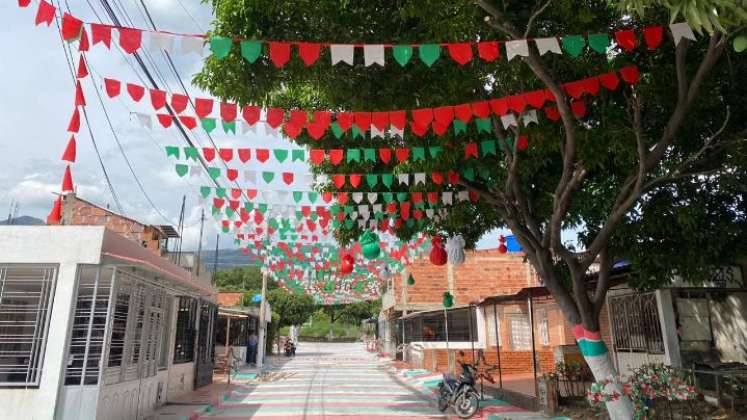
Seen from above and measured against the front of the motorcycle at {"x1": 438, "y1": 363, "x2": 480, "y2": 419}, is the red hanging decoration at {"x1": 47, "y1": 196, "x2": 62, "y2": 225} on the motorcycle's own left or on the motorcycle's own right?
on the motorcycle's own right

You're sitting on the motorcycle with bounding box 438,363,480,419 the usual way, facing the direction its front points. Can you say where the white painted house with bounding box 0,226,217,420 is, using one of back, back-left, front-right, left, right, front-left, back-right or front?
right

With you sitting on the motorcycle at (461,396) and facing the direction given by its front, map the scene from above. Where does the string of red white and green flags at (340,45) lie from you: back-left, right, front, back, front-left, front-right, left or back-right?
front-right

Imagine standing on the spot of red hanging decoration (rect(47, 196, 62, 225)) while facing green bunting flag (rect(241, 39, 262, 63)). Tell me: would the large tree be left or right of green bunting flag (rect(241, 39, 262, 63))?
left

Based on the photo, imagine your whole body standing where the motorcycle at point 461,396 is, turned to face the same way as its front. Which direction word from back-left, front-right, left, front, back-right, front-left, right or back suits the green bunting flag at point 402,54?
front-right
